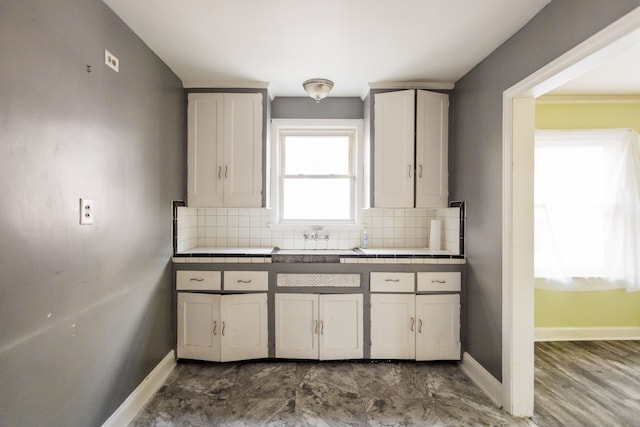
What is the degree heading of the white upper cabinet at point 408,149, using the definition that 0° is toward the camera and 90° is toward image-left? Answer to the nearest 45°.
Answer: approximately 0°

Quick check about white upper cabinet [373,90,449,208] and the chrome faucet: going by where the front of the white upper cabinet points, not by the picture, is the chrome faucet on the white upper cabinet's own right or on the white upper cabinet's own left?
on the white upper cabinet's own right

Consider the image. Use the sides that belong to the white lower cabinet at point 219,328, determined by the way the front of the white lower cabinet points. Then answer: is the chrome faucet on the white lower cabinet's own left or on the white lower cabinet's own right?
on the white lower cabinet's own left

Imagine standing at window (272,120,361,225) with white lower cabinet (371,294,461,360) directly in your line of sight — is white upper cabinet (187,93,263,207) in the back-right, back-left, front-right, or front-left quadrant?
back-right

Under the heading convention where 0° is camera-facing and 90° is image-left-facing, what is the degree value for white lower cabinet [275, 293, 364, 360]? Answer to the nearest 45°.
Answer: approximately 0°

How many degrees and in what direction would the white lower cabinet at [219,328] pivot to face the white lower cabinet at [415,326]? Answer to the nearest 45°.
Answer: approximately 90° to its left

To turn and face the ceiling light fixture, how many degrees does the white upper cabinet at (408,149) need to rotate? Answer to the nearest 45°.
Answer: approximately 45° to its right

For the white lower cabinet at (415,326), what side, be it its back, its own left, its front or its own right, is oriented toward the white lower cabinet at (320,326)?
right

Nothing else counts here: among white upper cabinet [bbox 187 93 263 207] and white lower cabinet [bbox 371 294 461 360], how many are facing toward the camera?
2

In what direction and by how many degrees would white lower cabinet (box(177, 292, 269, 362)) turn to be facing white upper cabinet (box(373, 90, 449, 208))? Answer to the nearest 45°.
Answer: approximately 90° to its left
